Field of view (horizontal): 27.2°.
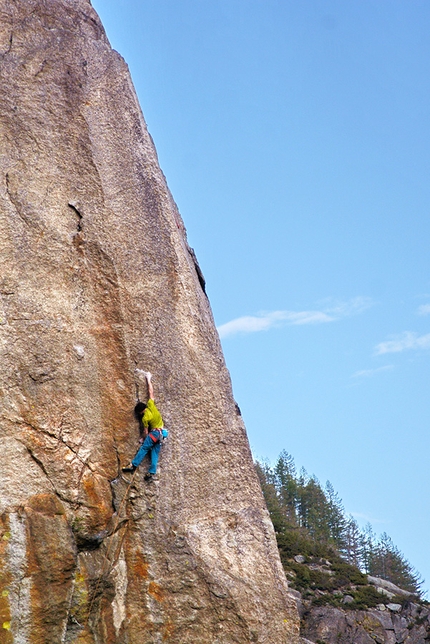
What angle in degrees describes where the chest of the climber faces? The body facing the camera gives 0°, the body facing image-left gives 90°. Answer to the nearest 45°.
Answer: approximately 135°
